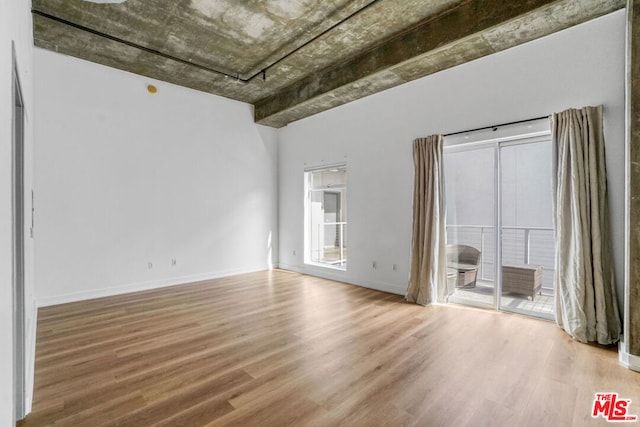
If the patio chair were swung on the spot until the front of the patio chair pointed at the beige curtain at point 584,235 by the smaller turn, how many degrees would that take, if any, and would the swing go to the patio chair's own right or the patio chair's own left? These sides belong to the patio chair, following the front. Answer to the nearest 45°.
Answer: approximately 90° to the patio chair's own left

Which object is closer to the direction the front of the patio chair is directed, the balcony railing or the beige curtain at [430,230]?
the beige curtain

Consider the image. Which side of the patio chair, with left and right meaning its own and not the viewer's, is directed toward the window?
right

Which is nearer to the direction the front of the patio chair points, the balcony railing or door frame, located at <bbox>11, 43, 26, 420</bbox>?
the door frame

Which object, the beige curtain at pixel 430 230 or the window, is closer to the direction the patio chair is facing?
the beige curtain
